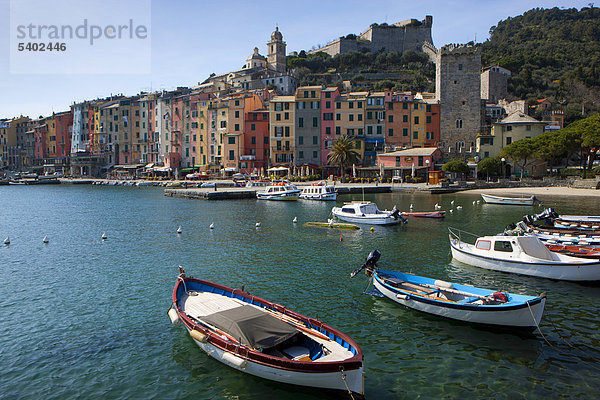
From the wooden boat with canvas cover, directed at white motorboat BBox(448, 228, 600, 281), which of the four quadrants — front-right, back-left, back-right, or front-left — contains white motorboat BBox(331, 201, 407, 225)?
front-left

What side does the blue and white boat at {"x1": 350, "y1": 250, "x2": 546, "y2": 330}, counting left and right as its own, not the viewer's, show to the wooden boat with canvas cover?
right

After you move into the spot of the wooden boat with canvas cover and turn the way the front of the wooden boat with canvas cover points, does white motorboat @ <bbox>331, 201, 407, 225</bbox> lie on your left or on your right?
on your right

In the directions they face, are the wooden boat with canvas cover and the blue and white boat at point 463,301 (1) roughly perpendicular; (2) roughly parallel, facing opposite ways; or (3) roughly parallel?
roughly parallel, facing opposite ways

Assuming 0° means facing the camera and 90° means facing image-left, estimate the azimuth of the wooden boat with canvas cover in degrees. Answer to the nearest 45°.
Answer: approximately 135°

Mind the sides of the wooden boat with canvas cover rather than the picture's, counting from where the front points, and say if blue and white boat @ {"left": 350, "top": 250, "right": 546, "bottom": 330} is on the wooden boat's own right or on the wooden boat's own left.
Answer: on the wooden boat's own right

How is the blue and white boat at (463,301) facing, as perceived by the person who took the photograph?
facing the viewer and to the right of the viewer

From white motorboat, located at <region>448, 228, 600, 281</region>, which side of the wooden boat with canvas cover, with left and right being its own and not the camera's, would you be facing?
right

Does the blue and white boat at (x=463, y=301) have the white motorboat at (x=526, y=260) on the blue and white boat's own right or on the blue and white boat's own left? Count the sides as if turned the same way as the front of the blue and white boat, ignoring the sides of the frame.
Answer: on the blue and white boat's own left

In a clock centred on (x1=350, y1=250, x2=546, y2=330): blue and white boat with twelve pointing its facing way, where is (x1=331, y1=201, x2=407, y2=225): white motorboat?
The white motorboat is roughly at 7 o'clock from the blue and white boat.
